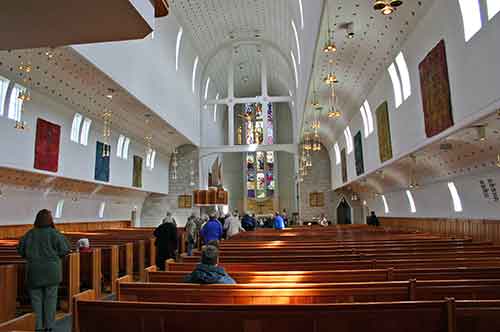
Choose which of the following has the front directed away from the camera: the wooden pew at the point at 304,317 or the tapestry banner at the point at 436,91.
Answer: the wooden pew

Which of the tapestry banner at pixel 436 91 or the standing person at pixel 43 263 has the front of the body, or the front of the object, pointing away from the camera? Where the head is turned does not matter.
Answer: the standing person

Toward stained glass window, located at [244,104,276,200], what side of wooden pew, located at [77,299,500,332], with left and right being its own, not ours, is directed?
front

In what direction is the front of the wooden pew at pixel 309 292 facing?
away from the camera

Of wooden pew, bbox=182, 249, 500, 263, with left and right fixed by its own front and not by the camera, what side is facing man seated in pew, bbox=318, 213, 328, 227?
front

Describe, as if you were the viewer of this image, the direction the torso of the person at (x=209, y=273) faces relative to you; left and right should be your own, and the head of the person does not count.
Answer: facing away from the viewer

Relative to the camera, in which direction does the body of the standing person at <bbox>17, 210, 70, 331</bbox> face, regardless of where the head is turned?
away from the camera

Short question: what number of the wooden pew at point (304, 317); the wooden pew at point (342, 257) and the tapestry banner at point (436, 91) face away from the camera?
2

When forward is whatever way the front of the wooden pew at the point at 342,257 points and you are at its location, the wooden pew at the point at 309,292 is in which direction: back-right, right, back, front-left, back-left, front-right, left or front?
back

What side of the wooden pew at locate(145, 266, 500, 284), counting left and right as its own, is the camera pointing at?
back
